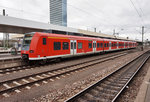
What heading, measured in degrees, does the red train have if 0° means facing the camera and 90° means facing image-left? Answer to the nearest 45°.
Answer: approximately 45°
